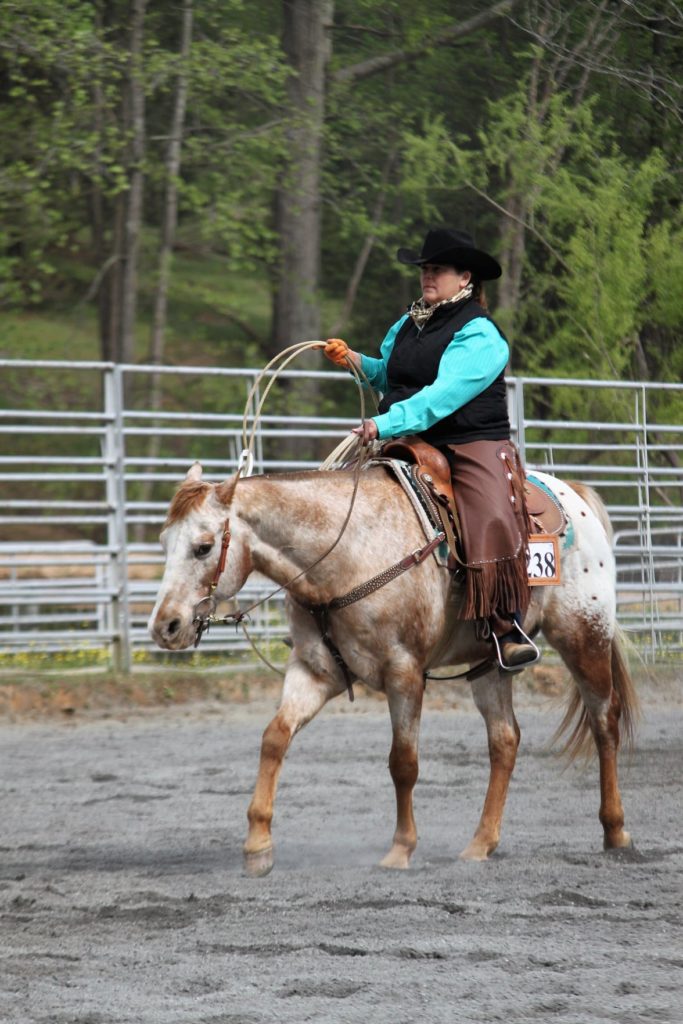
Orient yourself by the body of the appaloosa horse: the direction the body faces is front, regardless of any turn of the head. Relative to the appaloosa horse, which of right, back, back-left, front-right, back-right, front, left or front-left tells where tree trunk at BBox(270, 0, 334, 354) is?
back-right

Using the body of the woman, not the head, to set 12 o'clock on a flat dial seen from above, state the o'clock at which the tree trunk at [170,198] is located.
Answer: The tree trunk is roughly at 4 o'clock from the woman.

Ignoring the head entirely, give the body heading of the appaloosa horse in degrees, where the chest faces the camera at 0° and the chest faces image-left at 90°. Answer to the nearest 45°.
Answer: approximately 45°

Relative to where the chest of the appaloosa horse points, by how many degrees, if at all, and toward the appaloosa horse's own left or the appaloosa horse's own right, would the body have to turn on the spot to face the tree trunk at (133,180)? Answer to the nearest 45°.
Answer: approximately 135° to the appaloosa horse's own right

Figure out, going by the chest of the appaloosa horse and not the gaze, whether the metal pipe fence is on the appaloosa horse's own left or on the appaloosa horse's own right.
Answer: on the appaloosa horse's own right

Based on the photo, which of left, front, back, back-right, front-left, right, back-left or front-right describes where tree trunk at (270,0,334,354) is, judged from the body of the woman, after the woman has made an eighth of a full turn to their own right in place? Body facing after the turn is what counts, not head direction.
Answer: right

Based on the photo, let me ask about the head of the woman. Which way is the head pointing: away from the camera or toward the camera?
toward the camera

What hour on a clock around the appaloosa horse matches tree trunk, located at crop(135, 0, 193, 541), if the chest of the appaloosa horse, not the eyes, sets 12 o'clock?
The tree trunk is roughly at 4 o'clock from the appaloosa horse.

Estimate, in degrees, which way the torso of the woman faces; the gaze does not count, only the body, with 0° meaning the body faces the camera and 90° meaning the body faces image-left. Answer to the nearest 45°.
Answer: approximately 45°
